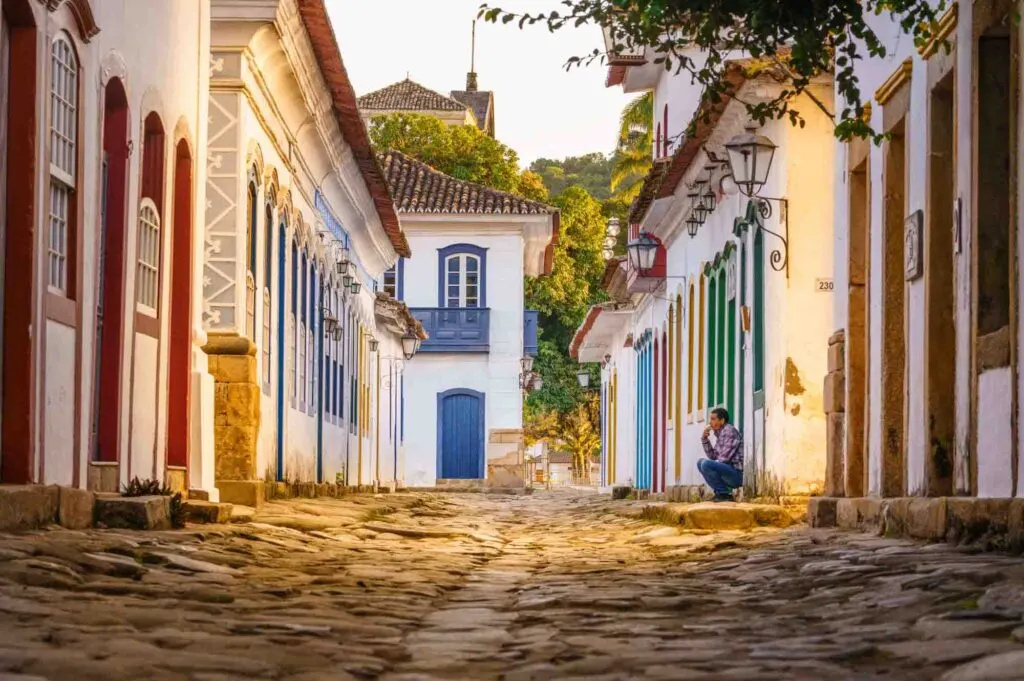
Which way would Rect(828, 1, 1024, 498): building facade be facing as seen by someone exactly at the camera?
facing to the left of the viewer

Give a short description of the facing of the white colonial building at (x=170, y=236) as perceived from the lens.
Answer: facing to the right of the viewer

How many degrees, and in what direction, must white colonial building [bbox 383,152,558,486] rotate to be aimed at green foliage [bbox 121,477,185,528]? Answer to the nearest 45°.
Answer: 0° — it already faces it

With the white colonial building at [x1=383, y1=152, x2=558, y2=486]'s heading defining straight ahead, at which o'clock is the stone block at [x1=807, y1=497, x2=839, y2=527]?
The stone block is roughly at 12 o'clock from the white colonial building.

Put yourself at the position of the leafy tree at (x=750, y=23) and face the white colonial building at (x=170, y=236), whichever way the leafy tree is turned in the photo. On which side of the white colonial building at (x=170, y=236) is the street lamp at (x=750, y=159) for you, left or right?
right

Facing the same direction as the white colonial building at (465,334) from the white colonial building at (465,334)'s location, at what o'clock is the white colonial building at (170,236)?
the white colonial building at (170,236) is roughly at 12 o'clock from the white colonial building at (465,334).

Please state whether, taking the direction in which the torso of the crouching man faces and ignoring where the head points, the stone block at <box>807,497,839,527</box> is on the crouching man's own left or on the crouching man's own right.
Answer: on the crouching man's own left

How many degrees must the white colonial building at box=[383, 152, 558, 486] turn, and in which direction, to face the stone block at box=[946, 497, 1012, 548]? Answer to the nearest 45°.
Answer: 0° — it already faces it

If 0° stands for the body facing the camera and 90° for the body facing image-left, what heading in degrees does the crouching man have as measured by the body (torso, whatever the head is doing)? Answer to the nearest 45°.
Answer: approximately 90°

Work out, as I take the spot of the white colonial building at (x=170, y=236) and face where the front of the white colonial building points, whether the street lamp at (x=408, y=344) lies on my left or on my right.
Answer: on my left

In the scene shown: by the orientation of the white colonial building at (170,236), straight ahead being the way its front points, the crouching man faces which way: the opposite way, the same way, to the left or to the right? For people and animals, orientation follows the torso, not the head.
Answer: the opposite way

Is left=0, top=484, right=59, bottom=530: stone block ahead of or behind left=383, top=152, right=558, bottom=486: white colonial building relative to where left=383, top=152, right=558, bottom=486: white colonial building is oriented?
ahead

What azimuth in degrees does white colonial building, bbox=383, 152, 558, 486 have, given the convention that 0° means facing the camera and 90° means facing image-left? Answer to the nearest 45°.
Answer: approximately 0°
